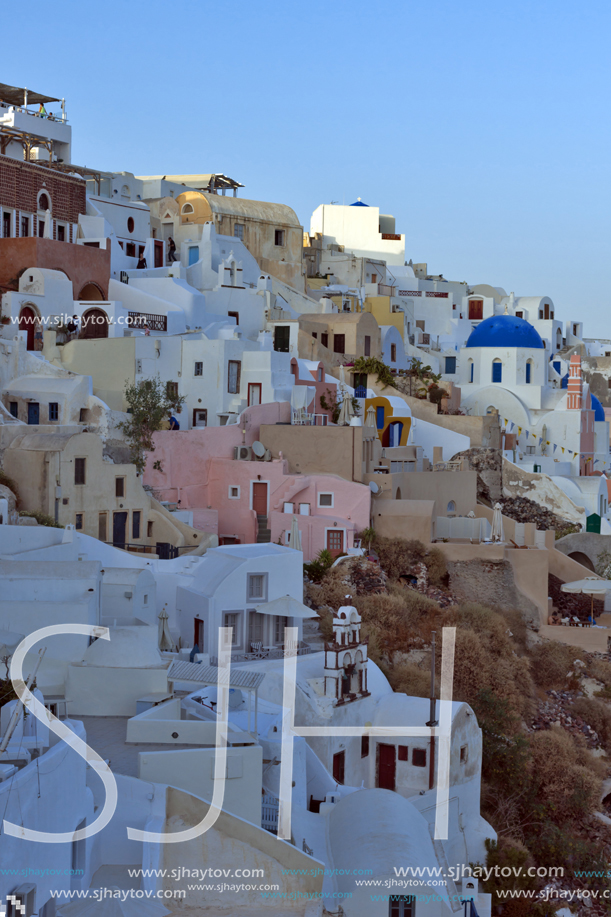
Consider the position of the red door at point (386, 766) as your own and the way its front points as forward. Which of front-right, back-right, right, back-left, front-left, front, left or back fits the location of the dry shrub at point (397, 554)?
back

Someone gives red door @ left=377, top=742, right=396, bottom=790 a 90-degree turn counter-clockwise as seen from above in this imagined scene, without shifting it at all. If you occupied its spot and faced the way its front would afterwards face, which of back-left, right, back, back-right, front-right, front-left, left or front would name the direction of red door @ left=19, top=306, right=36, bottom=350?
back-left

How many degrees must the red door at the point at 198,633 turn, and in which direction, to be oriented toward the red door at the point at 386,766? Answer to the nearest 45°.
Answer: approximately 90° to its left

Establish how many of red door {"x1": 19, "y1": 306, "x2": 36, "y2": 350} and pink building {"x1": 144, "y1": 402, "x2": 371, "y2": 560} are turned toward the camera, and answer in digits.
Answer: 2

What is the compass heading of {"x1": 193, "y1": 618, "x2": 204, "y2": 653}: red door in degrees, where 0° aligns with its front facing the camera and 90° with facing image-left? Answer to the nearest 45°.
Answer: approximately 45°

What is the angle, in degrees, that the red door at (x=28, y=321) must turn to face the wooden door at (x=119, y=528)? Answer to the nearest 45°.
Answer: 0° — it already faces it

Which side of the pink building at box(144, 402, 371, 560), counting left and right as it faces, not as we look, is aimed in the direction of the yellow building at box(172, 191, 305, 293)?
back

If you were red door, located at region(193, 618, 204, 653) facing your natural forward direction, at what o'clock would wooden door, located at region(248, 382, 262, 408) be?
The wooden door is roughly at 5 o'clock from the red door.

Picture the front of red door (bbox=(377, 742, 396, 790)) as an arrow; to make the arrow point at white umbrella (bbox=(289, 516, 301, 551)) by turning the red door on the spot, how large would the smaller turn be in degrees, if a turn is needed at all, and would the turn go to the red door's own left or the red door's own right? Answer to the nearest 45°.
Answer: approximately 180°

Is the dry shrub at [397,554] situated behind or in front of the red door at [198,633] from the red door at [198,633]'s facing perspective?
behind

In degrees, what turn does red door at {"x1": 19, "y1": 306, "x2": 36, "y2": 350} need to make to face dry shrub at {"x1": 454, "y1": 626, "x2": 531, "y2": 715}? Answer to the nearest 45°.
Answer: approximately 45° to its left
